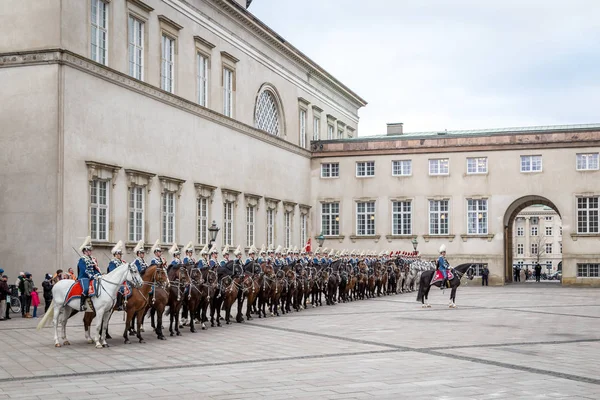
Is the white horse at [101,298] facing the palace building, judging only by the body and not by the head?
no

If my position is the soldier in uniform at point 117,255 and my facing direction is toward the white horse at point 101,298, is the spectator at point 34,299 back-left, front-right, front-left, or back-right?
back-right

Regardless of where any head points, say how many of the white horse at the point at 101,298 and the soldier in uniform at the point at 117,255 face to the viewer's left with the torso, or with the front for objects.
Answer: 0

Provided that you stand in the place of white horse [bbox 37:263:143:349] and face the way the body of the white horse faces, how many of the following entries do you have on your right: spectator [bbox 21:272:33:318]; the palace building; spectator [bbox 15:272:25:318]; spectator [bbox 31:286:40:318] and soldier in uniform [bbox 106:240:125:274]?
0

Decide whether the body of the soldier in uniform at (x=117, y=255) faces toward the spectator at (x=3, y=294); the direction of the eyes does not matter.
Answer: no

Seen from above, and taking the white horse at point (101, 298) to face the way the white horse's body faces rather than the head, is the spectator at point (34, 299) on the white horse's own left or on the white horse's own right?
on the white horse's own left

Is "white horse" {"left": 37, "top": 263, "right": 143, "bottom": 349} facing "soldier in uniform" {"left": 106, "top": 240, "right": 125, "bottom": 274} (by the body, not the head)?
no

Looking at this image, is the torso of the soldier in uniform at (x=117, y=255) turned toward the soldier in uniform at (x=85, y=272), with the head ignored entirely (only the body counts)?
no

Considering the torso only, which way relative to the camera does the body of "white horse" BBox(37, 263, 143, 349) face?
to the viewer's right

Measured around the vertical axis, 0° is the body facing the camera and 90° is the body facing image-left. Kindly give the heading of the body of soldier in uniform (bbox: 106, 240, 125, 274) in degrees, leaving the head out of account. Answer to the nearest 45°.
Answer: approximately 315°

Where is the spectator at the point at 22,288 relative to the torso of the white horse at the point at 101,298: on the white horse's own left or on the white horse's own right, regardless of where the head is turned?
on the white horse's own left
